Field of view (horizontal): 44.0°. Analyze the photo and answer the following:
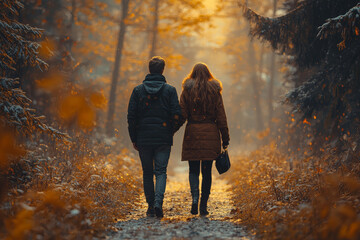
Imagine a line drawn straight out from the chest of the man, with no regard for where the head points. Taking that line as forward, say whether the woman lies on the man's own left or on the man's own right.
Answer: on the man's own right

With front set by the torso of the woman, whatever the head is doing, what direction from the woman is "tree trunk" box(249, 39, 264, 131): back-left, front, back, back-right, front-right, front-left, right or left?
front

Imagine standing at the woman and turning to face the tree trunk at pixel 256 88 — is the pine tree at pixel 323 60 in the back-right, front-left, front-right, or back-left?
front-right

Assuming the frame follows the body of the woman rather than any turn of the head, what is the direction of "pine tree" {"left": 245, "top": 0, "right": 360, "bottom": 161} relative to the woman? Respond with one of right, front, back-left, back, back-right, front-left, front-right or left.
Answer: front-right

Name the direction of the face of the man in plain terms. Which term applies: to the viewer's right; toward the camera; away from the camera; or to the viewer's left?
away from the camera

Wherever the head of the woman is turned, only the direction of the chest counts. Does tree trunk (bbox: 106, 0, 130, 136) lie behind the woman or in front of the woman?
in front

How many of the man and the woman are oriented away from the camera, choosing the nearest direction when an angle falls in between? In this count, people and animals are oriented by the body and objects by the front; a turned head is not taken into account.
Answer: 2

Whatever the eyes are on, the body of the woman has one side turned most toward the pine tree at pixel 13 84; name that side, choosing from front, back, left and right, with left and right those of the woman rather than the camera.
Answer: left

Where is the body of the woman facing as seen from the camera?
away from the camera

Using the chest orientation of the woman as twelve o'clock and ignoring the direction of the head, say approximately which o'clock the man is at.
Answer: The man is roughly at 9 o'clock from the woman.

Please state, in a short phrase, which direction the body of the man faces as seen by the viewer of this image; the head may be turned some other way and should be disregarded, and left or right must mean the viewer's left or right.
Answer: facing away from the viewer

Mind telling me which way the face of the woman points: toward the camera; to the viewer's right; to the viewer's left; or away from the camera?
away from the camera

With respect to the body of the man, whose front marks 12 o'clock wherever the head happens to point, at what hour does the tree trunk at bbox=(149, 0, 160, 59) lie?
The tree trunk is roughly at 12 o'clock from the man.

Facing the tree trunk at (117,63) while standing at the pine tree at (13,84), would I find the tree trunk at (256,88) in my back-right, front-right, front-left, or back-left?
front-right

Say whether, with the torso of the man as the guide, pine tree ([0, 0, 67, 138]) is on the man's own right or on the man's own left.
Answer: on the man's own left

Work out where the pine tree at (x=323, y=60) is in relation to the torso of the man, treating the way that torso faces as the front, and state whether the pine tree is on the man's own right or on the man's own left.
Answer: on the man's own right
